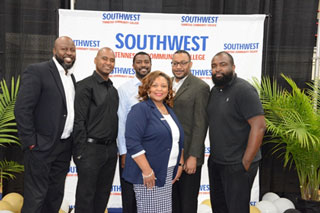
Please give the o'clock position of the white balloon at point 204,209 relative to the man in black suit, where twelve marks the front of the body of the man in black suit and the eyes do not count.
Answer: The white balloon is roughly at 10 o'clock from the man in black suit.

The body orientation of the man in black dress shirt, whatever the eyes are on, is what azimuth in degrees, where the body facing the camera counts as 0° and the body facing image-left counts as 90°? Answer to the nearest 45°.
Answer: approximately 315°

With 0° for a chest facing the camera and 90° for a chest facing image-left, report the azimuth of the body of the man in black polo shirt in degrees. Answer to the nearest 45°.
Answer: approximately 45°

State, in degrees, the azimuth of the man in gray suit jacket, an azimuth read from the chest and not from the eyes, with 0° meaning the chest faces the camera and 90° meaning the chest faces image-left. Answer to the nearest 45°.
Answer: approximately 45°

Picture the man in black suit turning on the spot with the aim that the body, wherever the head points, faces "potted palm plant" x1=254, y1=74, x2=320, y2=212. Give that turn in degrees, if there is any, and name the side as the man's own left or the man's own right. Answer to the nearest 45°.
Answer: approximately 45° to the man's own left

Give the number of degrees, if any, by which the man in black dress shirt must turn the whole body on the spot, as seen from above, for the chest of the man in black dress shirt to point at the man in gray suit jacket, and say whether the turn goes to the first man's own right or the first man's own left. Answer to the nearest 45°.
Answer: approximately 45° to the first man's own left

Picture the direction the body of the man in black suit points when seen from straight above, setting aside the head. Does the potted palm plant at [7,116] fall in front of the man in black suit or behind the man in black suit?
behind
